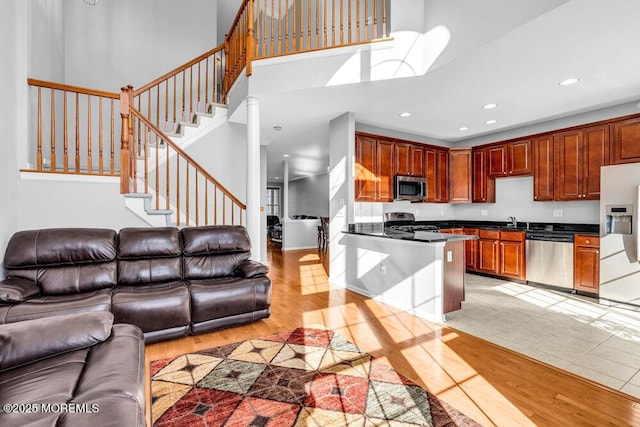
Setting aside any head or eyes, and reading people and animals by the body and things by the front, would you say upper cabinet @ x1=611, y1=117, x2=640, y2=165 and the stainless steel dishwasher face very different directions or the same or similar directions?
same or similar directions

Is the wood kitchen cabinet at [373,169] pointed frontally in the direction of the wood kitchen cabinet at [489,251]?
no

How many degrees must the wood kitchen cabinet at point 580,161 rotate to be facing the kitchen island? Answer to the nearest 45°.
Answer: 0° — it already faces it

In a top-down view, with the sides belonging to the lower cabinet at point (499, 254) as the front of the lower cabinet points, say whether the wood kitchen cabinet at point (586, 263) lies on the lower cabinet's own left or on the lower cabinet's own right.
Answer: on the lower cabinet's own left

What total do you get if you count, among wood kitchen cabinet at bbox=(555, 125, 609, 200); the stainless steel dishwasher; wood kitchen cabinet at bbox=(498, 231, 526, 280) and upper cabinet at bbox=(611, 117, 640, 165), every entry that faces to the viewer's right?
0

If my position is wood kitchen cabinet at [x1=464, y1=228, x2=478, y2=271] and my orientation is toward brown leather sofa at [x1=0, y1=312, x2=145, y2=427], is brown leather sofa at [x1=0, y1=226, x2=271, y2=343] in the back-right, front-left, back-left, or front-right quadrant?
front-right

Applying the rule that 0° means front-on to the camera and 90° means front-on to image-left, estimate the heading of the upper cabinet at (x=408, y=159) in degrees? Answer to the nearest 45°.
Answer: approximately 315°

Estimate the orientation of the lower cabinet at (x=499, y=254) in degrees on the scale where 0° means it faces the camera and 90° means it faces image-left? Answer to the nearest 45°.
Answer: approximately 45°

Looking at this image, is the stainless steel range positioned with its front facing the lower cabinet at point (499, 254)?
no

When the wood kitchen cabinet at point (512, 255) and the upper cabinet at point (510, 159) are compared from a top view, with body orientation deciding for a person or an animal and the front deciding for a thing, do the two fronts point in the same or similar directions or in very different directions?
same or similar directions

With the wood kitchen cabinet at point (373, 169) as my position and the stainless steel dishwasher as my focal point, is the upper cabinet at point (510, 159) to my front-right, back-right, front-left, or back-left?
front-left

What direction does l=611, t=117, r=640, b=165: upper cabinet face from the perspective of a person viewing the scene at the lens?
facing the viewer and to the left of the viewer

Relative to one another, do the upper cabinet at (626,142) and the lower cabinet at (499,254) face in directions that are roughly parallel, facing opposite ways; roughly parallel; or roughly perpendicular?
roughly parallel

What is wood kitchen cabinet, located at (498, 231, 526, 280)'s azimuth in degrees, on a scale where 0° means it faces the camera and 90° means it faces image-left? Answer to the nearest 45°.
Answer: approximately 45°

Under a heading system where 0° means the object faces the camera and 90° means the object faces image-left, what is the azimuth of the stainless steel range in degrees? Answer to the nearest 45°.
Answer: approximately 315°
